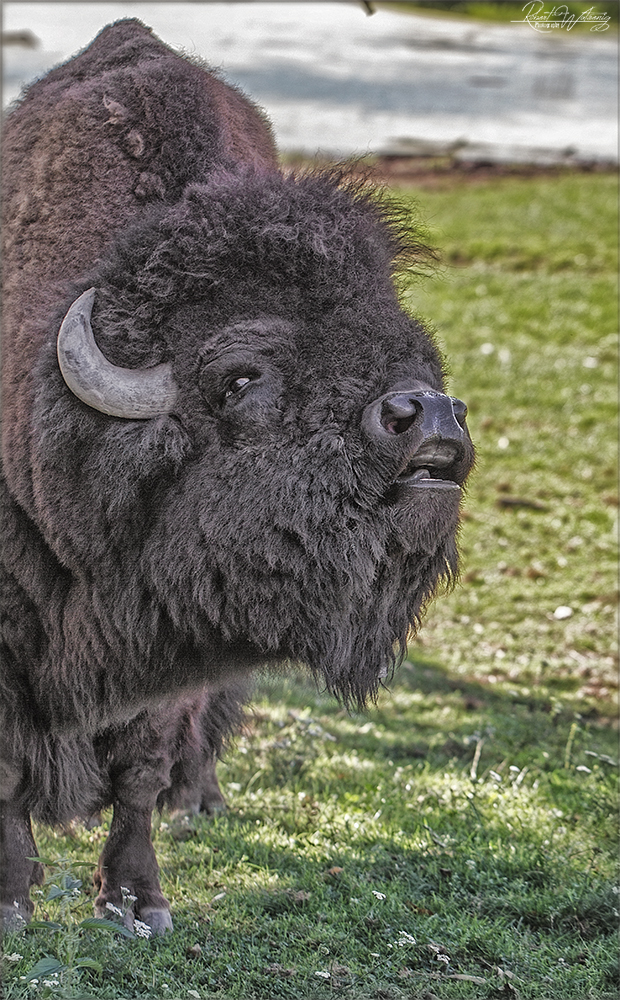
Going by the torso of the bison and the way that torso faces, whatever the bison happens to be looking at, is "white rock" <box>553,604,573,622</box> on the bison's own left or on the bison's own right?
on the bison's own left

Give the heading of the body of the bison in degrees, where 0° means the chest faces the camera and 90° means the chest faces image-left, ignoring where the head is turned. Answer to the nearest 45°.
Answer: approximately 315°
